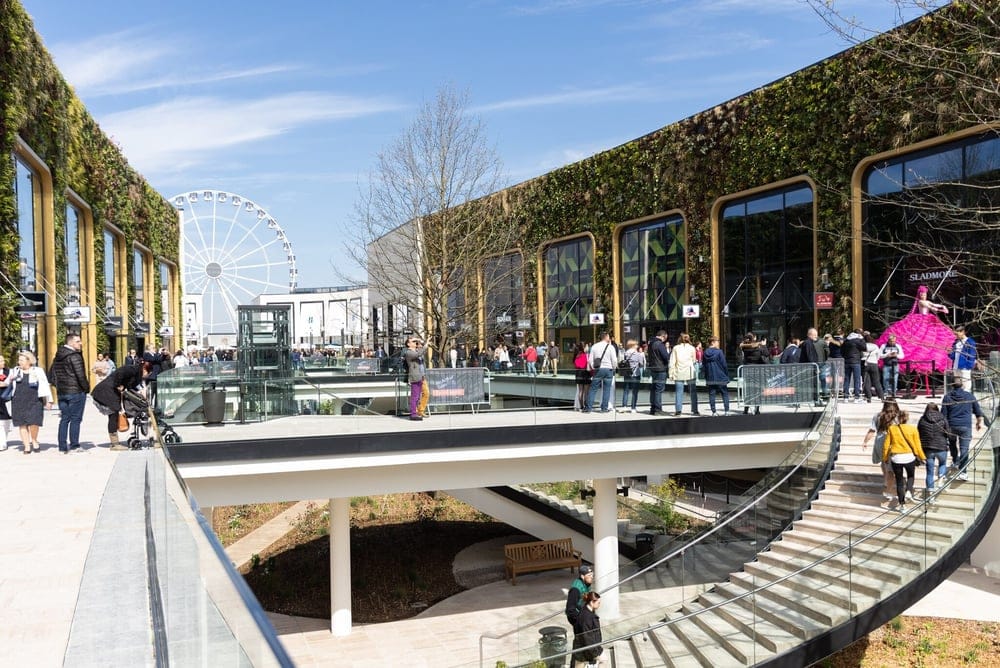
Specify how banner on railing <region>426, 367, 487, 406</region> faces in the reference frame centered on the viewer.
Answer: facing the viewer

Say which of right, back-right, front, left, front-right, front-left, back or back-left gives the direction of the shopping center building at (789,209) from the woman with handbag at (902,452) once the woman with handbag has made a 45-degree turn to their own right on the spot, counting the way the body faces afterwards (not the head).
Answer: front-left

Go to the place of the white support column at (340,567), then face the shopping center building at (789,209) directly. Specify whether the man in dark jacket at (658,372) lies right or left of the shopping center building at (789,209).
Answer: right

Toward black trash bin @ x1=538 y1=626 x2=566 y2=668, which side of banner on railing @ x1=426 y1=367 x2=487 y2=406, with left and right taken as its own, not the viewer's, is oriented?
front

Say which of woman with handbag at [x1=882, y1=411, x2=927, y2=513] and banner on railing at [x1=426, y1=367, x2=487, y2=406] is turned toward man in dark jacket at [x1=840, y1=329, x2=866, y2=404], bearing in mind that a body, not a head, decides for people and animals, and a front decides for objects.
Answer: the woman with handbag

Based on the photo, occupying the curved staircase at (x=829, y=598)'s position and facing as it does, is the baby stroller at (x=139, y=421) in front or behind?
in front

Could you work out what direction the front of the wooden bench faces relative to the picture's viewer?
facing the viewer and to the right of the viewer

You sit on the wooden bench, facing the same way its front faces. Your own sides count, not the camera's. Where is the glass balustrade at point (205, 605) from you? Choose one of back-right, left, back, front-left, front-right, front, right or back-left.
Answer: front-right

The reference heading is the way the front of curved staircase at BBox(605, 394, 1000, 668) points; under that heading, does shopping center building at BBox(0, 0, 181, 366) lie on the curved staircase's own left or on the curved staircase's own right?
on the curved staircase's own right

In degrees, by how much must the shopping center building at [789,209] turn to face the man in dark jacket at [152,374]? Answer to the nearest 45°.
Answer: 0° — it already faces them

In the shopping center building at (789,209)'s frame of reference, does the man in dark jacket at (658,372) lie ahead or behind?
ahead

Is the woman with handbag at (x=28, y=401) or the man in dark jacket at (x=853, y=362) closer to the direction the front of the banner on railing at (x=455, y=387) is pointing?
the woman with handbag

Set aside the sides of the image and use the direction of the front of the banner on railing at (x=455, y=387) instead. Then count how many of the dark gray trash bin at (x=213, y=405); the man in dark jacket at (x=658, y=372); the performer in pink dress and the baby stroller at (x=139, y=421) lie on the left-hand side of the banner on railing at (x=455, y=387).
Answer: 2

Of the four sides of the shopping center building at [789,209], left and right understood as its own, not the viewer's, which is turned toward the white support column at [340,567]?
front

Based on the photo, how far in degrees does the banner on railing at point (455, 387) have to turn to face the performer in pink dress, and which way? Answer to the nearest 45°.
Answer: approximately 90° to its left

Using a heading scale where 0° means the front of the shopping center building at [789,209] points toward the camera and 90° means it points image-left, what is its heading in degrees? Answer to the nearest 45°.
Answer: approximately 45°
